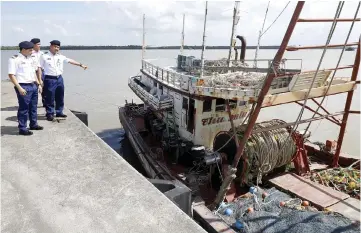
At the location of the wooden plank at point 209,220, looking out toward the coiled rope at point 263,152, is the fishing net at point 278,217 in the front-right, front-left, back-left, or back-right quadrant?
front-right

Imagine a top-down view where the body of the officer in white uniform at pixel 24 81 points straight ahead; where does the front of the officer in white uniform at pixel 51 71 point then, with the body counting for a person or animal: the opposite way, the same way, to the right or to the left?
the same way

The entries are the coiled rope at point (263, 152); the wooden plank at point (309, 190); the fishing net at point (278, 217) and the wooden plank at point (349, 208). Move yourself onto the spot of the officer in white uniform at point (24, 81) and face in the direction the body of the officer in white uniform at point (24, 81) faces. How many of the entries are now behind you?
0

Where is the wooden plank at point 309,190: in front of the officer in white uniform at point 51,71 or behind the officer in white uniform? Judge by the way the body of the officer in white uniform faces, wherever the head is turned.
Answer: in front

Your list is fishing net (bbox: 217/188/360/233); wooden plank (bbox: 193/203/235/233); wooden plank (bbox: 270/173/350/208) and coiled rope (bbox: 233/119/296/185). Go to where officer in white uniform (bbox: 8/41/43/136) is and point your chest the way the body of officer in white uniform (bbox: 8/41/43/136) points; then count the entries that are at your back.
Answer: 0

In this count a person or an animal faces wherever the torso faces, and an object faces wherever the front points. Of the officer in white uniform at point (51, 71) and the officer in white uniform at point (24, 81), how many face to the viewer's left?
0

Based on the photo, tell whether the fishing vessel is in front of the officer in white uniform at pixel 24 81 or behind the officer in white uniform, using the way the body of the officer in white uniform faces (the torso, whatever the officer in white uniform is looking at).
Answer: in front

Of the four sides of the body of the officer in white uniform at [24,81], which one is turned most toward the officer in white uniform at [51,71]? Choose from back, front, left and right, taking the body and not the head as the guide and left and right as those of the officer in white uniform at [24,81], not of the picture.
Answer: left

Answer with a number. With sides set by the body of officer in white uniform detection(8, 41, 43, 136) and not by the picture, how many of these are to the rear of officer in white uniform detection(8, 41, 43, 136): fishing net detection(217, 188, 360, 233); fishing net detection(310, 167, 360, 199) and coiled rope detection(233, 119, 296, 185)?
0

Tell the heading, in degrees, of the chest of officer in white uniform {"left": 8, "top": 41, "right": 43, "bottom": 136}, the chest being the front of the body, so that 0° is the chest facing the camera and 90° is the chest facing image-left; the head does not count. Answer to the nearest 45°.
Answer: approximately 315°

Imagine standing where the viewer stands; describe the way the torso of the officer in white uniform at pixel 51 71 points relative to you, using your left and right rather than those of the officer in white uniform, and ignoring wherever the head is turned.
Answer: facing the viewer and to the right of the viewer

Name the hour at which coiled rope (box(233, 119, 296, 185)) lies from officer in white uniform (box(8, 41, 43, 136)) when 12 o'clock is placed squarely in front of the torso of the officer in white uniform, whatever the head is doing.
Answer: The coiled rope is roughly at 11 o'clock from the officer in white uniform.

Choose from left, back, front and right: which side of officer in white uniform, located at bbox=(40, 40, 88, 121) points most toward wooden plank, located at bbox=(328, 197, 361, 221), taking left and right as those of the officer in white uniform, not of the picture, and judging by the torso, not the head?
front

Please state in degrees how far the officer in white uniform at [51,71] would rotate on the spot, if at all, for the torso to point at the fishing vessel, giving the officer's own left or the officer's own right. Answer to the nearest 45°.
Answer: approximately 45° to the officer's own left
